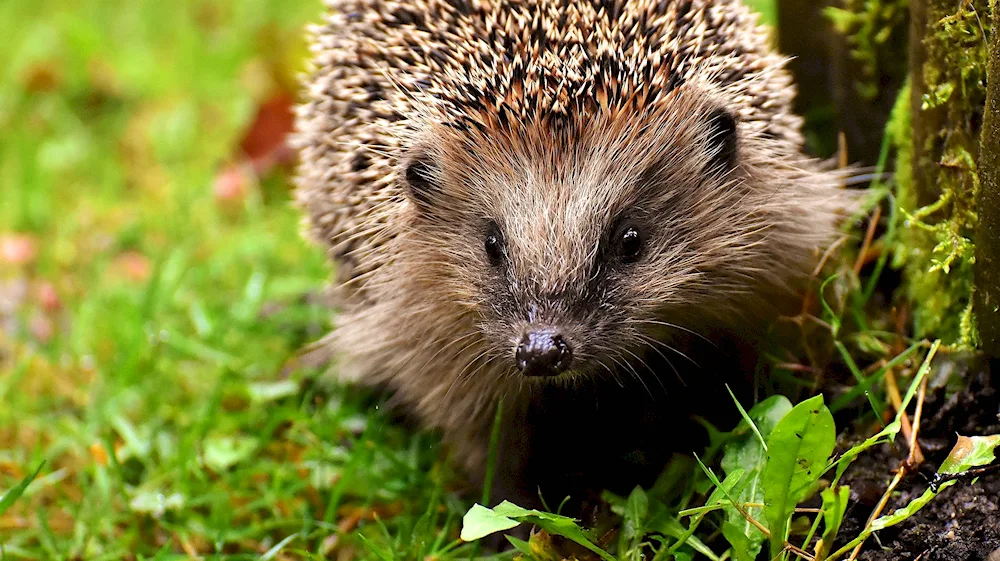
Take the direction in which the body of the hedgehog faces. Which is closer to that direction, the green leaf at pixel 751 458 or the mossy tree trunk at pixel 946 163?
the green leaf

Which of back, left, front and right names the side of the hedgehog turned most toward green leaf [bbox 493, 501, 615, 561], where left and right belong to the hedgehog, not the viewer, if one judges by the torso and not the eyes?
front

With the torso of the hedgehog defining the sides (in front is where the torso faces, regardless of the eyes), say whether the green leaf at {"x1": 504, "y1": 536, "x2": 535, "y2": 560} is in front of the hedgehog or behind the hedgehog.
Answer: in front

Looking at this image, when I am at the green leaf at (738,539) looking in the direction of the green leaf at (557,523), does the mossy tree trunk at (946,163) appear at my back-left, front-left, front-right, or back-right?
back-right

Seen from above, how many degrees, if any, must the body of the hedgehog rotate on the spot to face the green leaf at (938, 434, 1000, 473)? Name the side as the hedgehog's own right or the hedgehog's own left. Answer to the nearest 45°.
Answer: approximately 45° to the hedgehog's own left

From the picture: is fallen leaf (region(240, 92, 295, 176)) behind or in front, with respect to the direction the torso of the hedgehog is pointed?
behind

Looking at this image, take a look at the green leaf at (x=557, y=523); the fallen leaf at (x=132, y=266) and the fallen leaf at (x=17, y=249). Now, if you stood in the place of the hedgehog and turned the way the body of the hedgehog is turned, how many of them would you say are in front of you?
1

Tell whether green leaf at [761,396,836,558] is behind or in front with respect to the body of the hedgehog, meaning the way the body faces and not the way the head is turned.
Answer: in front

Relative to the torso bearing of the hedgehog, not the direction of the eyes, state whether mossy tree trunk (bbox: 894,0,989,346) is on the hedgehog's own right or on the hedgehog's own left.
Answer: on the hedgehog's own left

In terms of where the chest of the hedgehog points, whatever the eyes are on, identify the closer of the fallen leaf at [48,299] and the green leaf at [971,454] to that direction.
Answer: the green leaf

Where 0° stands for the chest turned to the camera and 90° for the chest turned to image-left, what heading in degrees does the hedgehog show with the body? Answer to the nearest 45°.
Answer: approximately 0°

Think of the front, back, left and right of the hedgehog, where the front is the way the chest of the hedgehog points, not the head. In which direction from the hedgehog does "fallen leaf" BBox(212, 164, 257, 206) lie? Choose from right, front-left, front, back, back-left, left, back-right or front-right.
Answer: back-right

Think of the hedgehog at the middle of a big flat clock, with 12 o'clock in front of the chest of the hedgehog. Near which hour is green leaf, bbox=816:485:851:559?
The green leaf is roughly at 11 o'clock from the hedgehog.

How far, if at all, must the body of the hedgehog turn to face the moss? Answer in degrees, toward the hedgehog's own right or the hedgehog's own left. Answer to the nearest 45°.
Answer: approximately 135° to the hedgehog's own left

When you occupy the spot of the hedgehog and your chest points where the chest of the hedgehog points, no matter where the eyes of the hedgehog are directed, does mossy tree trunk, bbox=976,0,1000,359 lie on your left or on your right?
on your left
